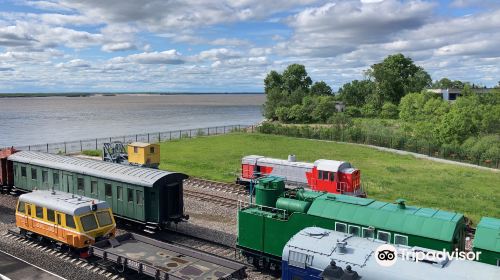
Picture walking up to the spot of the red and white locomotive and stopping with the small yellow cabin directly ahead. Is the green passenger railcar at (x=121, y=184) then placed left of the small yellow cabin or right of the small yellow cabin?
left

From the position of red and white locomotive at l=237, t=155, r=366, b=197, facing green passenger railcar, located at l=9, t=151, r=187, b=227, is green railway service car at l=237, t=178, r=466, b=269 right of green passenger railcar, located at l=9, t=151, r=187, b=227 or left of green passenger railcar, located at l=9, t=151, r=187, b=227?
left

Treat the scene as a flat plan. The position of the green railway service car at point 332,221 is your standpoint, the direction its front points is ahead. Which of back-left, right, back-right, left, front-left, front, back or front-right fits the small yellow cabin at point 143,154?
front-right
